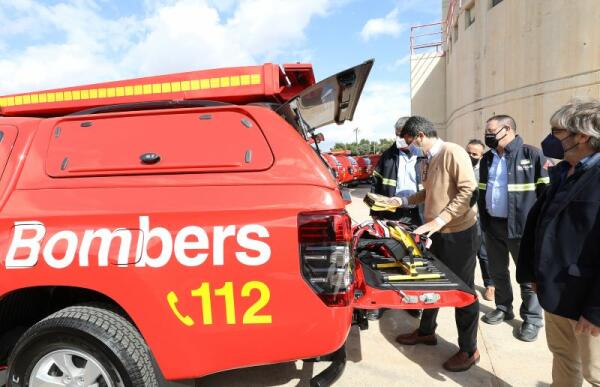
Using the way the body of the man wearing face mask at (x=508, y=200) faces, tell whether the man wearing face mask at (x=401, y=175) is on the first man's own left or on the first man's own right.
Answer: on the first man's own right

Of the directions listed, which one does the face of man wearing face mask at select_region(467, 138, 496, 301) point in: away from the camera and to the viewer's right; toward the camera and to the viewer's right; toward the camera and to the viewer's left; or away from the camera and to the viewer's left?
toward the camera and to the viewer's left

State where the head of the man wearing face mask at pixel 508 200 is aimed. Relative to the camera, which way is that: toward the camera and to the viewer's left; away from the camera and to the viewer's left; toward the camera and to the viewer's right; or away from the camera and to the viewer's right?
toward the camera and to the viewer's left

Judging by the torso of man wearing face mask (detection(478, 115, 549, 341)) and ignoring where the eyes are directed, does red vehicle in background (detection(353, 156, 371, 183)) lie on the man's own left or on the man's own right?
on the man's own right

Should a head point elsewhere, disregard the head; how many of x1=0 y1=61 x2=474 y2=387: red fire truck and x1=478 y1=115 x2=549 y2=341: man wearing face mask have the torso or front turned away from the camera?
0

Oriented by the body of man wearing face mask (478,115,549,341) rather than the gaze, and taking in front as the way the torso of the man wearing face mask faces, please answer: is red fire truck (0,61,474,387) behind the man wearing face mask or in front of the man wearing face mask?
in front

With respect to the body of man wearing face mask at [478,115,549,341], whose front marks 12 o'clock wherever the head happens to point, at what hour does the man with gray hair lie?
The man with gray hair is roughly at 10 o'clock from the man wearing face mask.

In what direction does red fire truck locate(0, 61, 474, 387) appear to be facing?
to the viewer's left

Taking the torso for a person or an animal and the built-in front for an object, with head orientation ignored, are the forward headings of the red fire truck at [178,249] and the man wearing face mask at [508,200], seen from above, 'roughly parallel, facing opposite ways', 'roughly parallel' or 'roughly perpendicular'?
roughly parallel

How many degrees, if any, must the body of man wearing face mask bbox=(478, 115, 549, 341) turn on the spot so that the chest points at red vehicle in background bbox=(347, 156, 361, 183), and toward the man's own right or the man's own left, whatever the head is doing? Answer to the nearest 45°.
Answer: approximately 90° to the man's own right

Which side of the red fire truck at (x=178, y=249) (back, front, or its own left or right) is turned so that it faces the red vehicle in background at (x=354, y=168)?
right

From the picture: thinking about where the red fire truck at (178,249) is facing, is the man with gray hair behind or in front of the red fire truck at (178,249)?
behind

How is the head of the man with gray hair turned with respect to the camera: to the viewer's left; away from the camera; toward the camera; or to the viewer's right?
to the viewer's left
